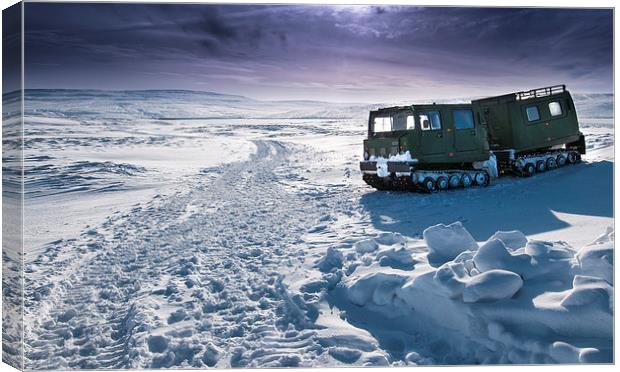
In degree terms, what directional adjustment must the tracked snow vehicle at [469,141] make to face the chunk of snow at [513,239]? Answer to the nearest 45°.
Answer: approximately 45° to its left

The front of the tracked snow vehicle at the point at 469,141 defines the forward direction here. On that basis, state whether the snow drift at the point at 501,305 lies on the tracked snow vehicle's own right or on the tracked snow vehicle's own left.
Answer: on the tracked snow vehicle's own left

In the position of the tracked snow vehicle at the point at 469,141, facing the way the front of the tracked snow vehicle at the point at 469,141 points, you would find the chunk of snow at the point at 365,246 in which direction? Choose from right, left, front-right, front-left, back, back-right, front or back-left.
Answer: front-left

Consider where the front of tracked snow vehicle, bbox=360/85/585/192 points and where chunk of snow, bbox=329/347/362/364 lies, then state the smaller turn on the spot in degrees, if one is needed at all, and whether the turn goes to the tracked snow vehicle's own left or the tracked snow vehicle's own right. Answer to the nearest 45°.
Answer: approximately 45° to the tracked snow vehicle's own left

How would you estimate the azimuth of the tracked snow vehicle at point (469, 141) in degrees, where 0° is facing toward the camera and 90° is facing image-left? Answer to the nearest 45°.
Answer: approximately 45°

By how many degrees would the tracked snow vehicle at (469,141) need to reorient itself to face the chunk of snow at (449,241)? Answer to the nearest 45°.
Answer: approximately 45° to its left

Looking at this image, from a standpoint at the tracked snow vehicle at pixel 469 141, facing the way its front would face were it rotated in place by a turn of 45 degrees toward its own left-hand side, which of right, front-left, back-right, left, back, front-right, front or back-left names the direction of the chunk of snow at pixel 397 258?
front

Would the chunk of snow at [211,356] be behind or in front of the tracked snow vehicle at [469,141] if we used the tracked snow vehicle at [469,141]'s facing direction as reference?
in front

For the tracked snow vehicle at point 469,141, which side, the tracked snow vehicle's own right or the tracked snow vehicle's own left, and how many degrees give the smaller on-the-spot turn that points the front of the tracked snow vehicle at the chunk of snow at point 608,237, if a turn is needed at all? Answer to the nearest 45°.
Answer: approximately 45° to the tracked snow vehicle's own left
